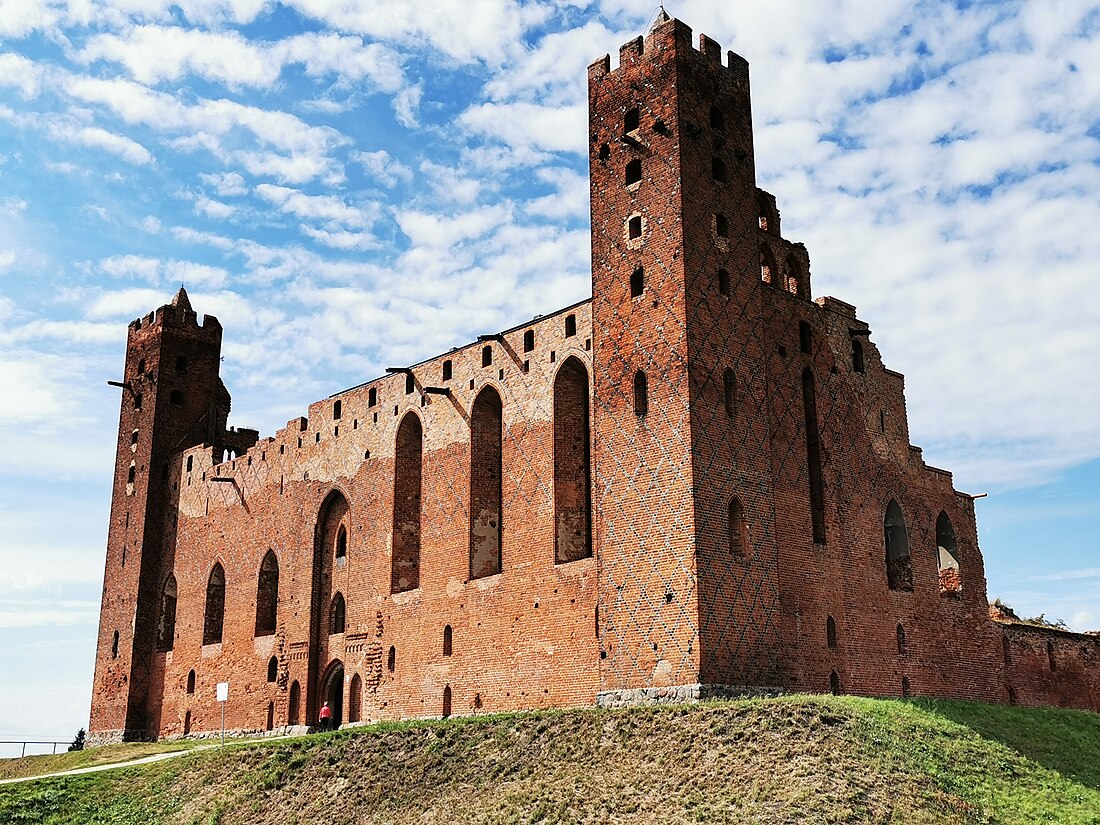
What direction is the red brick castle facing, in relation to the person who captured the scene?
facing the viewer and to the left of the viewer
